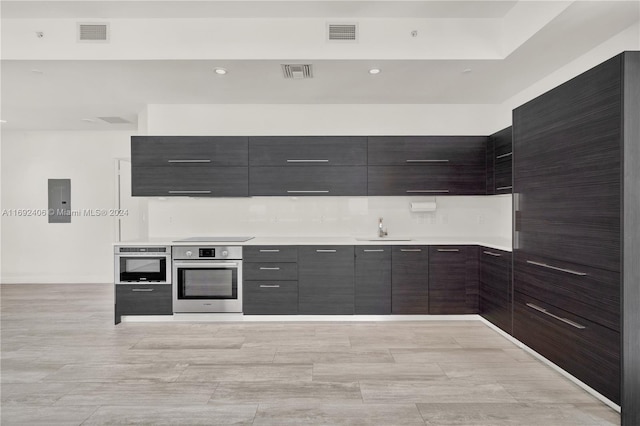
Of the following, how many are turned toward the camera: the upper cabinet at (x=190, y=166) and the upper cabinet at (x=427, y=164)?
2

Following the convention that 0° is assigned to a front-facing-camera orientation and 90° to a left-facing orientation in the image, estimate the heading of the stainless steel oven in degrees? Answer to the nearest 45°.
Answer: approximately 0°

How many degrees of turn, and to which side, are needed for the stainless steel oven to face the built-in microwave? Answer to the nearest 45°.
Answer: approximately 90° to its right

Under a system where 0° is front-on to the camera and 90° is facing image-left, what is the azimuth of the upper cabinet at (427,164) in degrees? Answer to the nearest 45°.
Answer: approximately 0°

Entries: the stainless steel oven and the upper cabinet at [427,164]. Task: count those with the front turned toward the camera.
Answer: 2

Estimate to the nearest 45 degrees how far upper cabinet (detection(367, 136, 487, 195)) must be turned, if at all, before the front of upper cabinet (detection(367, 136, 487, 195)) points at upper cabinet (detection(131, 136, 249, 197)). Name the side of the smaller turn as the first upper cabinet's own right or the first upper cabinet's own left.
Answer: approximately 90° to the first upper cabinet's own right

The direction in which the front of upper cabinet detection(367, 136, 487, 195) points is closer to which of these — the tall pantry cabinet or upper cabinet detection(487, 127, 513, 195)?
the tall pantry cabinet

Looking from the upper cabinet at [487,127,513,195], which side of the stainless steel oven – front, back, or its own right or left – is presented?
left

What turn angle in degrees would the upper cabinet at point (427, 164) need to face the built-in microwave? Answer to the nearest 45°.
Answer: approximately 90° to its right

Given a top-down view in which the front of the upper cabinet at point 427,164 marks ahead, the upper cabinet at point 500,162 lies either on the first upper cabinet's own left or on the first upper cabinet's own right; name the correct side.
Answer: on the first upper cabinet's own left
